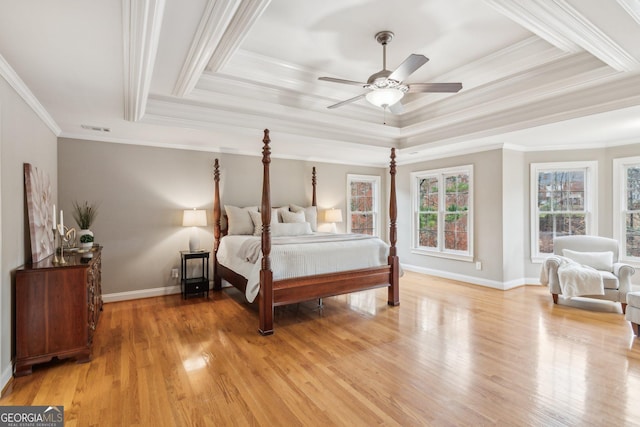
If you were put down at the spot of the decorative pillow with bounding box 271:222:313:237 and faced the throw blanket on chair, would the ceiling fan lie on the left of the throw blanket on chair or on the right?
right

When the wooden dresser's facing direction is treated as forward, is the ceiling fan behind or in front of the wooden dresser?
in front

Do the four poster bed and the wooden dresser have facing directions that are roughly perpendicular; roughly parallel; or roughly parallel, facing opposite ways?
roughly perpendicular

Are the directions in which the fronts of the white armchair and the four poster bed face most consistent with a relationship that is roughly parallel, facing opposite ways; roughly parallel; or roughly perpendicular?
roughly perpendicular

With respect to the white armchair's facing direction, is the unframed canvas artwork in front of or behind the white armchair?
in front

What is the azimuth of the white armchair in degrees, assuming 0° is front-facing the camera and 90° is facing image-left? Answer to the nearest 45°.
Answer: approximately 0°

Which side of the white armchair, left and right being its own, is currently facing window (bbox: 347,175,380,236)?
right

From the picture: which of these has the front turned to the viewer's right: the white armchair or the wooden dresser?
the wooden dresser

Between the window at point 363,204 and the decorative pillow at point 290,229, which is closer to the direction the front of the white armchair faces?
the decorative pillow

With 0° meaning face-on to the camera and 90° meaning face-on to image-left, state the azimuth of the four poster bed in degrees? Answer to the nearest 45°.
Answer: approximately 315°

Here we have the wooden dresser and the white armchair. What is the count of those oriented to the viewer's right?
1

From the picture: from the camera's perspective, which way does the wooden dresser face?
to the viewer's right

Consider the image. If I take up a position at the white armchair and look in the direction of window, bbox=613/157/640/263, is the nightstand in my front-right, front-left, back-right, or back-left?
back-left
